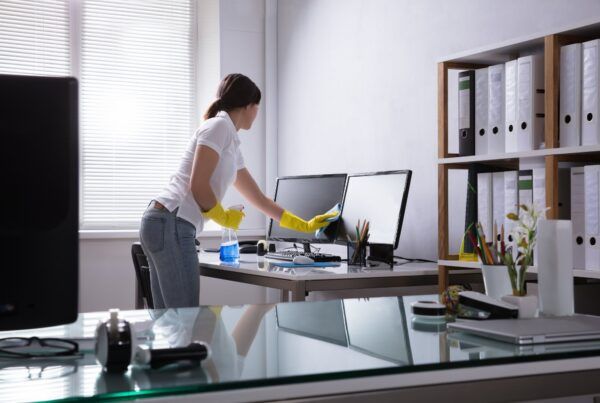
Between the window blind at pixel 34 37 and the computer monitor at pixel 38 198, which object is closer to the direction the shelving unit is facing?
the computer monitor

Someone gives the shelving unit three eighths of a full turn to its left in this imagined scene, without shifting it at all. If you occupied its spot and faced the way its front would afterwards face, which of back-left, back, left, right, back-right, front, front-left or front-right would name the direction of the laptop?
right

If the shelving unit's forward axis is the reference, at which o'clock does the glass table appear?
The glass table is roughly at 11 o'clock from the shelving unit.

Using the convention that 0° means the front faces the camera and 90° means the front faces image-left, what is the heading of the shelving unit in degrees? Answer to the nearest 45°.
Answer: approximately 45°

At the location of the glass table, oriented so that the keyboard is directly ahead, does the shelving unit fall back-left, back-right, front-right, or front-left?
front-right

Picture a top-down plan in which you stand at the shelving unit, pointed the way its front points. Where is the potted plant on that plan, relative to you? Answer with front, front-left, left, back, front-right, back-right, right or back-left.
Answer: front-left

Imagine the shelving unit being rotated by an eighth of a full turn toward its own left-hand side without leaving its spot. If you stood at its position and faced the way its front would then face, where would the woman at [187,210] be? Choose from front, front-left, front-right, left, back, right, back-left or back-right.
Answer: right
